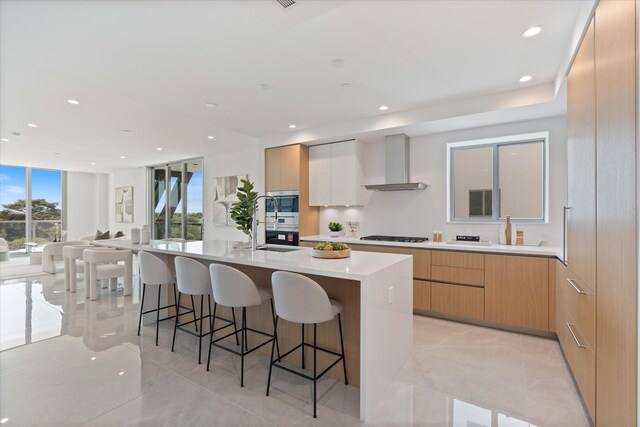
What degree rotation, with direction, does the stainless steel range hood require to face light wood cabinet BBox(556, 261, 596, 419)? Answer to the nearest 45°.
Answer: approximately 45° to its left

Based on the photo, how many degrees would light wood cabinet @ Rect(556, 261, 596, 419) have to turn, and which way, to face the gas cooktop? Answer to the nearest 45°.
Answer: approximately 45° to its right

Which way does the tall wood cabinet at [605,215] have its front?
to the viewer's left

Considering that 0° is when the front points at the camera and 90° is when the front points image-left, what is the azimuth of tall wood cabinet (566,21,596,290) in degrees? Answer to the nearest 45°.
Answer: approximately 90°

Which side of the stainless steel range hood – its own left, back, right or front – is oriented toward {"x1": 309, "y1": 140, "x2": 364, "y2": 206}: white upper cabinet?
right

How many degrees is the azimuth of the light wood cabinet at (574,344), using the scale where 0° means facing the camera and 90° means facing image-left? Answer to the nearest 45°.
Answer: approximately 90°

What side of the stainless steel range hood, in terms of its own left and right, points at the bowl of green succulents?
front

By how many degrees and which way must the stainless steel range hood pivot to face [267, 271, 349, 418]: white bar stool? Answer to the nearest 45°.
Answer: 0° — it already faces it

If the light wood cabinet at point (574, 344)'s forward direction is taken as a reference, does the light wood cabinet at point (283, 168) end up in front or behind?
in front

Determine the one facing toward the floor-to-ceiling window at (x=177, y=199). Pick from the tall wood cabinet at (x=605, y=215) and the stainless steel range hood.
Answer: the tall wood cabinet

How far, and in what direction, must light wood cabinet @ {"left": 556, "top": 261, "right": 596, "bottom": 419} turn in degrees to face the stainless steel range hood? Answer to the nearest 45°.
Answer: approximately 45° to its right

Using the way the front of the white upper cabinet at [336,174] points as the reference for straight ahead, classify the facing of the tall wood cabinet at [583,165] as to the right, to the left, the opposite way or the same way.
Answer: to the right
